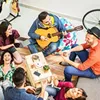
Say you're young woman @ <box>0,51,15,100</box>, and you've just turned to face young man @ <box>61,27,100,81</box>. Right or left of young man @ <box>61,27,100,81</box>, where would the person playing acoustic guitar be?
left

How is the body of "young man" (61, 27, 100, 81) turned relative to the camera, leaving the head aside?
to the viewer's left

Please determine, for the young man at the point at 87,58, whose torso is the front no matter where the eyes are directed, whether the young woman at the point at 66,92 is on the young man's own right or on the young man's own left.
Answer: on the young man's own left

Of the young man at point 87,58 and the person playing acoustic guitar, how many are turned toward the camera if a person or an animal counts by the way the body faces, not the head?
1
